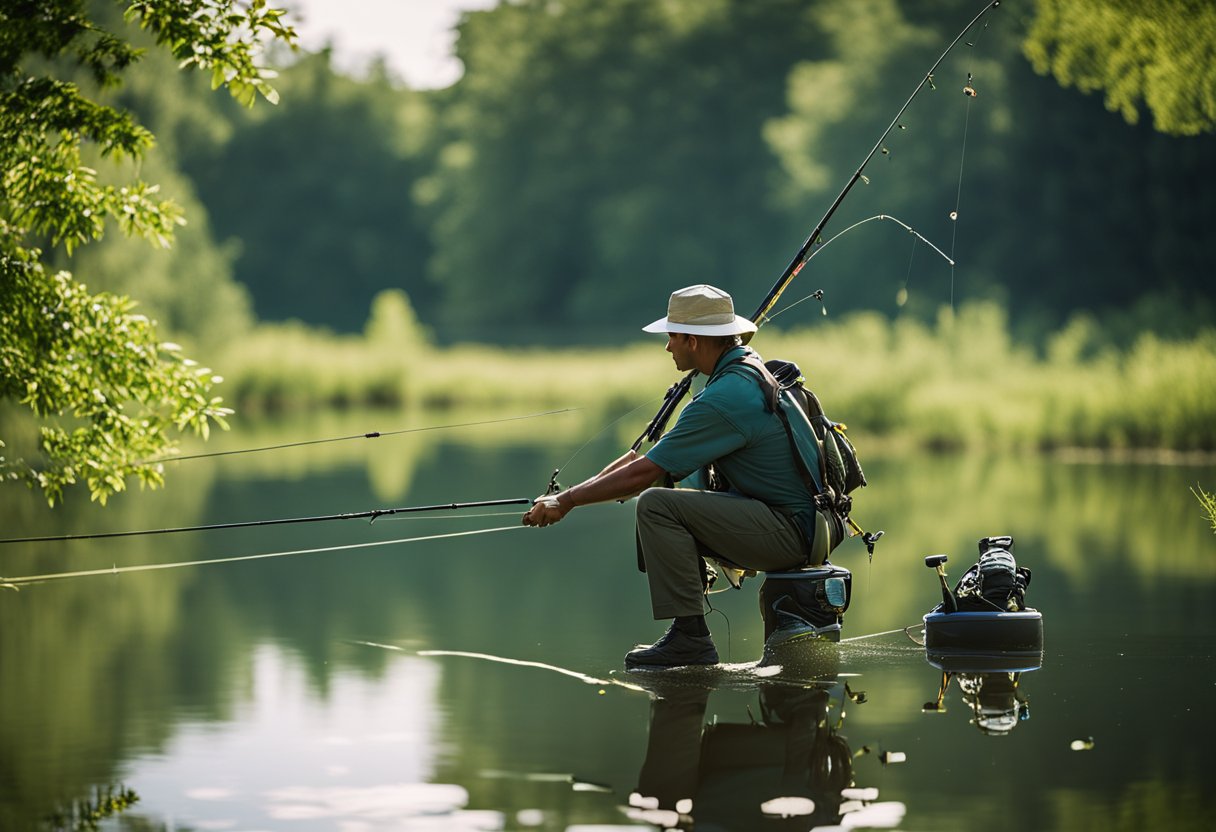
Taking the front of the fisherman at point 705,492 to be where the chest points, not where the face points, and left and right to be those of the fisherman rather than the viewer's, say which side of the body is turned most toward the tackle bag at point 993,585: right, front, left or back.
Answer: back

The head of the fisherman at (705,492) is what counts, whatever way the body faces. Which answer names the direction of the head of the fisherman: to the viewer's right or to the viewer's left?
to the viewer's left

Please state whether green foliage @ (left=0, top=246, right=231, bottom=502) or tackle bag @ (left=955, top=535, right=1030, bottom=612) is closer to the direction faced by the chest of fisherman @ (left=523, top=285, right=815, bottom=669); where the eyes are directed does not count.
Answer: the green foliage

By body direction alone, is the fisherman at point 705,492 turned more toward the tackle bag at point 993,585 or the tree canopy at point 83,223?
the tree canopy

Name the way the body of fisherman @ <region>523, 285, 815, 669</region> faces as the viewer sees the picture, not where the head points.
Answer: to the viewer's left

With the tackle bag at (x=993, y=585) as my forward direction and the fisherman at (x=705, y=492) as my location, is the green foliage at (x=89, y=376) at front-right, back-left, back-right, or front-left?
back-right
